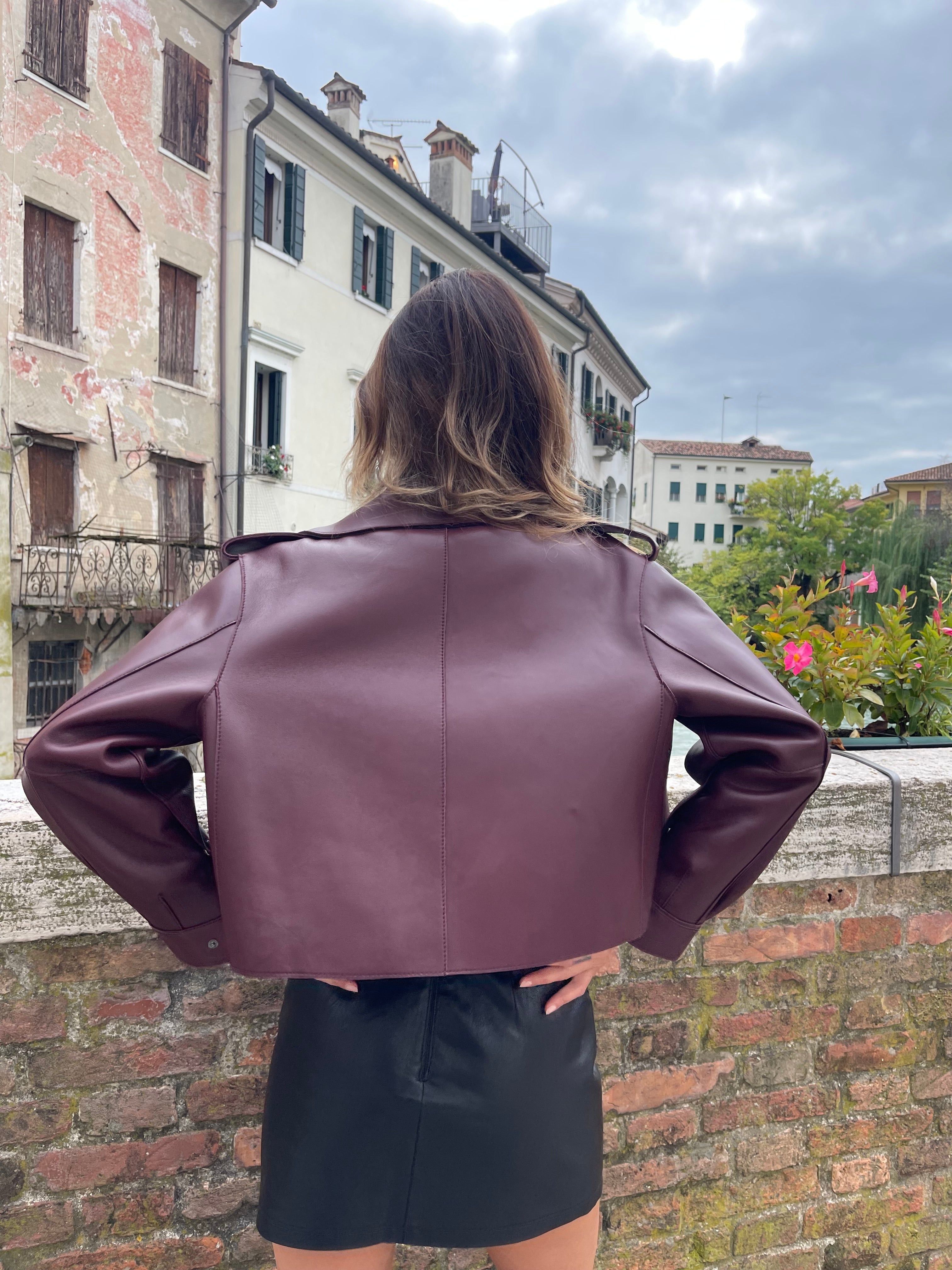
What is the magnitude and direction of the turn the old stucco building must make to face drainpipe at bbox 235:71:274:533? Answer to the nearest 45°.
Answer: approximately 45° to its left

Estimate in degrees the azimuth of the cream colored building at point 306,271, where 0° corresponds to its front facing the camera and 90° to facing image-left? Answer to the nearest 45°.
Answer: approximately 315°

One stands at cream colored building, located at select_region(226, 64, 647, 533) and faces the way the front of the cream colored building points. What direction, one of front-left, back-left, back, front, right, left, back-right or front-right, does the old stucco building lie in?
right

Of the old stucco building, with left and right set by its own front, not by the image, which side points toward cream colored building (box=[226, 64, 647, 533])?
left

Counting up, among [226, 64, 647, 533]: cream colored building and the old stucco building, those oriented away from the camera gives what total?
0

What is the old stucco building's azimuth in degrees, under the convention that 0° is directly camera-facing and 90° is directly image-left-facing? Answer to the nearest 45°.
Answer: approximately 315°
